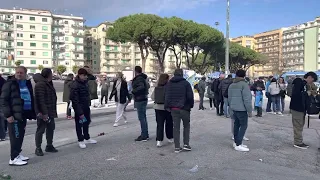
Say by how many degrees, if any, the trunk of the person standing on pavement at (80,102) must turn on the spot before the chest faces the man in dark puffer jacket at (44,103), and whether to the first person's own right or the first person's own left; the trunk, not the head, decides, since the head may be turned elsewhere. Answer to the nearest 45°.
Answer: approximately 90° to the first person's own right

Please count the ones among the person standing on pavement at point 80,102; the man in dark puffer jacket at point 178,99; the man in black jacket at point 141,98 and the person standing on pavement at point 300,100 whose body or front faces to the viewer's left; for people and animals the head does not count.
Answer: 1

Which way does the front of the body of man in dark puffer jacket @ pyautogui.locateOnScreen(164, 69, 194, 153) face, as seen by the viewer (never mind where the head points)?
away from the camera

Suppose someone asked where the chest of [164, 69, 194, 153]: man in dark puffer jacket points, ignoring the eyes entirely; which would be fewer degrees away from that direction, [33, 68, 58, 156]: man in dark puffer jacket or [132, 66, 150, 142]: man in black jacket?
the man in black jacket

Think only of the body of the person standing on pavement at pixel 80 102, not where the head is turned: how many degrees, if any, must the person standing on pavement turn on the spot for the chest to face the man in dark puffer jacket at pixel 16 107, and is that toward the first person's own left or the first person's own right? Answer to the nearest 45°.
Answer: approximately 90° to the first person's own right

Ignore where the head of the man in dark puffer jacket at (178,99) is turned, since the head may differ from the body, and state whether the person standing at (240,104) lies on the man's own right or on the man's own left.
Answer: on the man's own right

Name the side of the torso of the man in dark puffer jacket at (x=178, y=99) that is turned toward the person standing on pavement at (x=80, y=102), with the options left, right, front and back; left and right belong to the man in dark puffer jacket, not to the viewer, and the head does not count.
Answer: left

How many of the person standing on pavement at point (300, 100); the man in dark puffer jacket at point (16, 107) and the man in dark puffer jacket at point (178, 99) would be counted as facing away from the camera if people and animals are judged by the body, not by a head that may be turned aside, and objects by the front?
1

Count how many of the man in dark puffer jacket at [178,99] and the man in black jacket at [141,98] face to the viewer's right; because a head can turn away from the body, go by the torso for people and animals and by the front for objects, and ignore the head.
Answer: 0

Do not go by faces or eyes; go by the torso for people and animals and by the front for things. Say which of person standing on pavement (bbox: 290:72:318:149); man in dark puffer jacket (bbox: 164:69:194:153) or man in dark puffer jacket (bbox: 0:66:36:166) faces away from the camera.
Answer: man in dark puffer jacket (bbox: 164:69:194:153)
